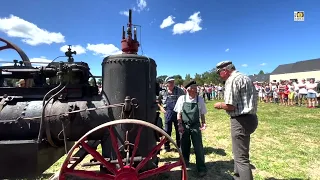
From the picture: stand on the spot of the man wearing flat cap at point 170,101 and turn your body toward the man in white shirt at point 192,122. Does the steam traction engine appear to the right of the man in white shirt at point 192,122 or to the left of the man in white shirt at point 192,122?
right

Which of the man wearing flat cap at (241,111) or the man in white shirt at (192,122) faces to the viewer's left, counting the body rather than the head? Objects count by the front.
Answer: the man wearing flat cap

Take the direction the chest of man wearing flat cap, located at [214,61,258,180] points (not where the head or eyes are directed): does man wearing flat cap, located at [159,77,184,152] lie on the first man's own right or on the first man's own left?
on the first man's own right

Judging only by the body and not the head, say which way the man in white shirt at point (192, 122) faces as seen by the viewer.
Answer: toward the camera

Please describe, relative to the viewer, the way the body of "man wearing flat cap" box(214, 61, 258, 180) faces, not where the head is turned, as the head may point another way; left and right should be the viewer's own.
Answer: facing to the left of the viewer

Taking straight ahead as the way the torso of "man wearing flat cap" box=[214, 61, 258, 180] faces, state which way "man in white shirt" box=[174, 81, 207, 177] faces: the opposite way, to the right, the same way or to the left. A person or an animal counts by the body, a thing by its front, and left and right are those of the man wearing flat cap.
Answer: to the left

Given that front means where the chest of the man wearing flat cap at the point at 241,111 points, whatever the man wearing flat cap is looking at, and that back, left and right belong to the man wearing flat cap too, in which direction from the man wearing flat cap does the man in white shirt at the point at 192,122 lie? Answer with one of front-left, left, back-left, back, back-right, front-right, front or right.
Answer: front-right

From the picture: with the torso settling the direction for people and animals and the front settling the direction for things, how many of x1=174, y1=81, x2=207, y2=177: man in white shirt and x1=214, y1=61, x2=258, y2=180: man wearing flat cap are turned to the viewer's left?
1

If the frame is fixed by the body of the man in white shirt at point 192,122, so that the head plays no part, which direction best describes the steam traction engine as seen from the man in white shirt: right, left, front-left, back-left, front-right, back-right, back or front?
front-right

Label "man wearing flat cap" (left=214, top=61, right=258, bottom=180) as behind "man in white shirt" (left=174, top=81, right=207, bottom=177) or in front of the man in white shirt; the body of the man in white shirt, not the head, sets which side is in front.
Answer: in front
